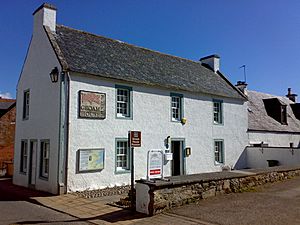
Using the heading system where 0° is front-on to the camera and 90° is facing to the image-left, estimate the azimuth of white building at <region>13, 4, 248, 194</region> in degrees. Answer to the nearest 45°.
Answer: approximately 315°

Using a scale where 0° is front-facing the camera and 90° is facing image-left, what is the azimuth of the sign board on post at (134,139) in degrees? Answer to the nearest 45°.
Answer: approximately 0°

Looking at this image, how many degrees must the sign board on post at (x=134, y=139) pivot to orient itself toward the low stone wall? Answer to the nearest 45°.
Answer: approximately 90° to its left

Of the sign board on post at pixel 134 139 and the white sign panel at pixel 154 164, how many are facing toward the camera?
2

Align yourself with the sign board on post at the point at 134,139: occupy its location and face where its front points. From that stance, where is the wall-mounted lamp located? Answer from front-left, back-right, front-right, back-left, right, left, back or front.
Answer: back-right

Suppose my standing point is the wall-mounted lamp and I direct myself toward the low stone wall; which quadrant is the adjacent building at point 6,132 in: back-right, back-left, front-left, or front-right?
back-left

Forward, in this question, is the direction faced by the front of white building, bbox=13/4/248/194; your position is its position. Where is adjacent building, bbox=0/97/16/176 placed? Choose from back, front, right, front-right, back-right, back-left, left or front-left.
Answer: back

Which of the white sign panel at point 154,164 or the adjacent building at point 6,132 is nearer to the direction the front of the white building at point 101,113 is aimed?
the white sign panel
